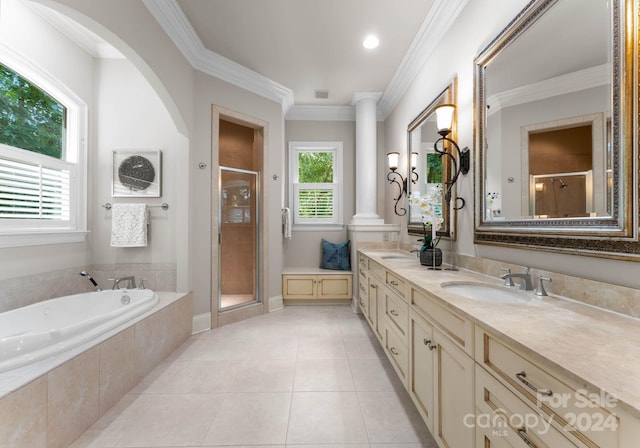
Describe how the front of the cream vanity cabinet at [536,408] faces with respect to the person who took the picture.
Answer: facing the viewer and to the left of the viewer

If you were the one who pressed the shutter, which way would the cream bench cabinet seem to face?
facing the viewer

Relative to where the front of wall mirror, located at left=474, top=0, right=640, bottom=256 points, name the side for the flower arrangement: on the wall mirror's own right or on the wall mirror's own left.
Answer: on the wall mirror's own right

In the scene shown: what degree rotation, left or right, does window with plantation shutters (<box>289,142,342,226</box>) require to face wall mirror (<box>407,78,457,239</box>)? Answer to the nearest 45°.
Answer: approximately 45° to its left

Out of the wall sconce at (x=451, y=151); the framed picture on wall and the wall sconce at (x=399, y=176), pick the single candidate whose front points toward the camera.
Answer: the framed picture on wall

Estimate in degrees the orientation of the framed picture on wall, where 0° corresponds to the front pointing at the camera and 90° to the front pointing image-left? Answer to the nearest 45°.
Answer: approximately 0°

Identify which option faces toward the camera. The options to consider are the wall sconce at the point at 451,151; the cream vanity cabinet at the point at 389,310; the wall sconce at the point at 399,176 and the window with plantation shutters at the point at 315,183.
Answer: the window with plantation shutters

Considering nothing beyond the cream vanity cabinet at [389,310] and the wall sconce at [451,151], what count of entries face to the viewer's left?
2

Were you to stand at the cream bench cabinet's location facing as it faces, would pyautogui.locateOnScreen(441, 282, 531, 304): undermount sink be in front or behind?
in front

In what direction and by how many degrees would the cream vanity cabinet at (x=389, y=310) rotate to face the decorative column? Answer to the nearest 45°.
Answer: approximately 90° to its right

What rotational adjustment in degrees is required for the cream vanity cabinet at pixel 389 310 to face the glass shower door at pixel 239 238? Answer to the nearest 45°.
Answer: approximately 45° to its right
